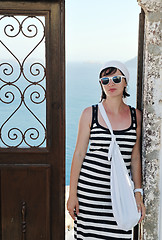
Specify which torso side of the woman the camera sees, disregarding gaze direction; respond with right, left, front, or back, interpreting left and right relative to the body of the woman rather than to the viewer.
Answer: front

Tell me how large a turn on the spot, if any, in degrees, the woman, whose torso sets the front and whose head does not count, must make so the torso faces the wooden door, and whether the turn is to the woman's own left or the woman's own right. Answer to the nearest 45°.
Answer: approximately 135° to the woman's own right
